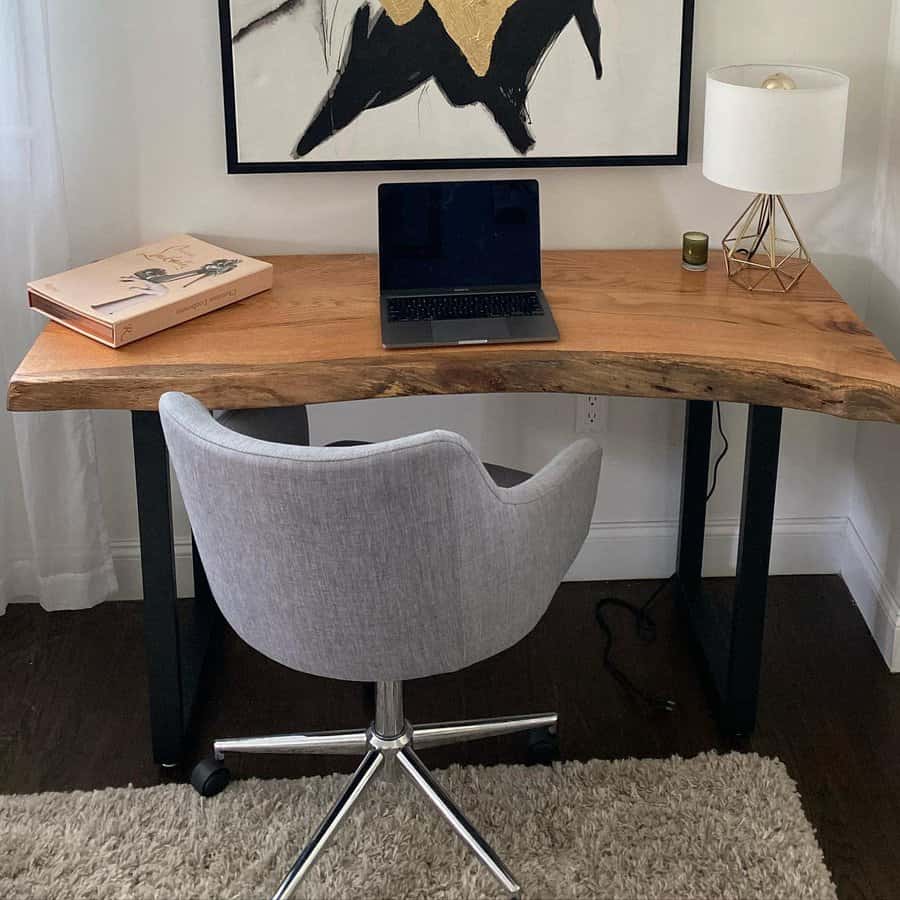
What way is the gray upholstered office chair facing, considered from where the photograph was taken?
facing away from the viewer and to the right of the viewer

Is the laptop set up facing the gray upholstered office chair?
yes

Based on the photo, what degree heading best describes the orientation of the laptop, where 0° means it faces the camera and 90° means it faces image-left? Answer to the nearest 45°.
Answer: approximately 0°

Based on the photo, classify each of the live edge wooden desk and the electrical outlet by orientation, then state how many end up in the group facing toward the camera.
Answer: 2

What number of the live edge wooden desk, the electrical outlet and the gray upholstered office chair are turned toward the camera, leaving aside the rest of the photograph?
2

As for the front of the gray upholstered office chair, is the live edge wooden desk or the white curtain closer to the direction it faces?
the live edge wooden desk
